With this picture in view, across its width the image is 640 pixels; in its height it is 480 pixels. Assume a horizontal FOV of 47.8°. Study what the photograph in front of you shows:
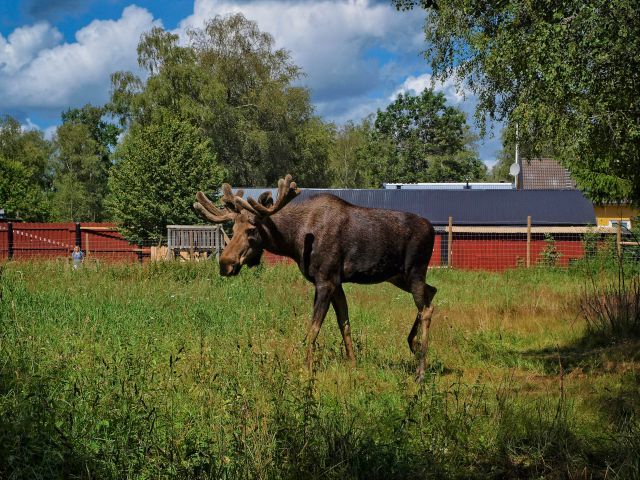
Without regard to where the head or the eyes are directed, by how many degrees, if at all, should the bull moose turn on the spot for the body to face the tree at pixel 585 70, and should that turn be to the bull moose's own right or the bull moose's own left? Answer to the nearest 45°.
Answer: approximately 135° to the bull moose's own right

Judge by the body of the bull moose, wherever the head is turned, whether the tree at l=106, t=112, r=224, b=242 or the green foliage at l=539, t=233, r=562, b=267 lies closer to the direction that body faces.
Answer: the tree

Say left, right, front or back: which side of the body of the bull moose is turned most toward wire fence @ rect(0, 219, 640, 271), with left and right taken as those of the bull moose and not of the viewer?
right

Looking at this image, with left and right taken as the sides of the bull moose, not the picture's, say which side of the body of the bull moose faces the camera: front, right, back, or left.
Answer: left

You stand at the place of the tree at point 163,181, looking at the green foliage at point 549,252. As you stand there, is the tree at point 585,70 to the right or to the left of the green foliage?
right

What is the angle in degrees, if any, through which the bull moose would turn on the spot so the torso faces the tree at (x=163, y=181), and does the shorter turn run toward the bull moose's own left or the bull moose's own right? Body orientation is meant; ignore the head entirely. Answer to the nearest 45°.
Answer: approximately 90° to the bull moose's own right
